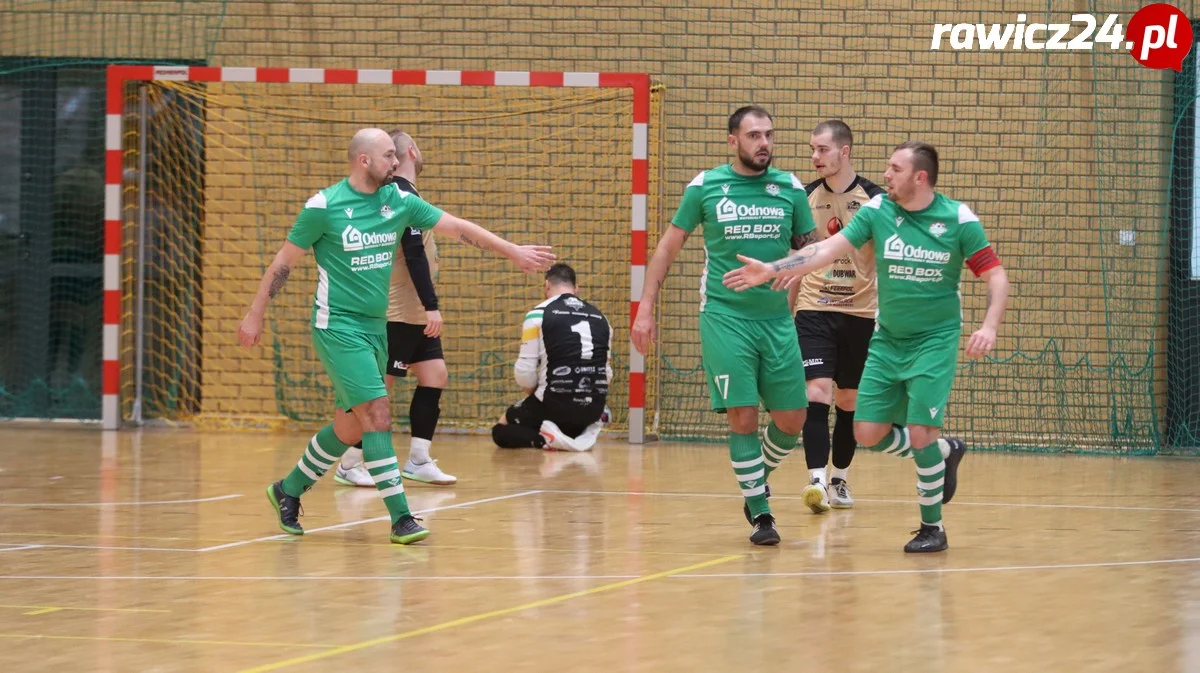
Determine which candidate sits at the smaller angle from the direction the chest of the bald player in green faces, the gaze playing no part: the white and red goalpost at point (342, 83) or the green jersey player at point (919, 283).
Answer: the green jersey player

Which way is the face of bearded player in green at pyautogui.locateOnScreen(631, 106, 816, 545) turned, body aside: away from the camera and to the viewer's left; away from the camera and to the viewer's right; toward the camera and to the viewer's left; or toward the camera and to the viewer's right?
toward the camera and to the viewer's right

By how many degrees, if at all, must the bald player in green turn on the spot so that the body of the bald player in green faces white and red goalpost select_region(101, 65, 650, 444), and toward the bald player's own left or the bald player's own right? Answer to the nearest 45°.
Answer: approximately 135° to the bald player's own left

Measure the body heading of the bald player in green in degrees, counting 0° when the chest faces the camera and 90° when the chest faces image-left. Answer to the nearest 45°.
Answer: approximately 315°

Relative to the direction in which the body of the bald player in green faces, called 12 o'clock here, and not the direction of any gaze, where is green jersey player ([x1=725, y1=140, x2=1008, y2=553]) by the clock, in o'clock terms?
The green jersey player is roughly at 11 o'clock from the bald player in green.

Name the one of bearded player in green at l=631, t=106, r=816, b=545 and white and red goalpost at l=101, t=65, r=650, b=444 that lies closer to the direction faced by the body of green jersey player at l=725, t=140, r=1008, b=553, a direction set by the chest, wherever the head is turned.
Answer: the bearded player in green

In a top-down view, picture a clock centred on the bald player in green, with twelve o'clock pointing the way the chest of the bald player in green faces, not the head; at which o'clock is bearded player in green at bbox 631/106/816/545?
The bearded player in green is roughly at 11 o'clock from the bald player in green.

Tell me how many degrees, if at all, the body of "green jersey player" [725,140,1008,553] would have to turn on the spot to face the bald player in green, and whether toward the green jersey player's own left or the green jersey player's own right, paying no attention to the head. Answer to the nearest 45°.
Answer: approximately 45° to the green jersey player's own right

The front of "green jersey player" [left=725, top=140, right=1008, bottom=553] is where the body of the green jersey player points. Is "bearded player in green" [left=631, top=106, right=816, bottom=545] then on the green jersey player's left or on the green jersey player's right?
on the green jersey player's right

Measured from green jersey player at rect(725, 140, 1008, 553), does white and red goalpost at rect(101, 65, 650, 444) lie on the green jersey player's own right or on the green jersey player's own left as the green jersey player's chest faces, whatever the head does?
on the green jersey player's own right

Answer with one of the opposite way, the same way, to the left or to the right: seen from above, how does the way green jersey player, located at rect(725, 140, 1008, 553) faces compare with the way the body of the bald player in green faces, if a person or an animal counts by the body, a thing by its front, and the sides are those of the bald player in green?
to the right
